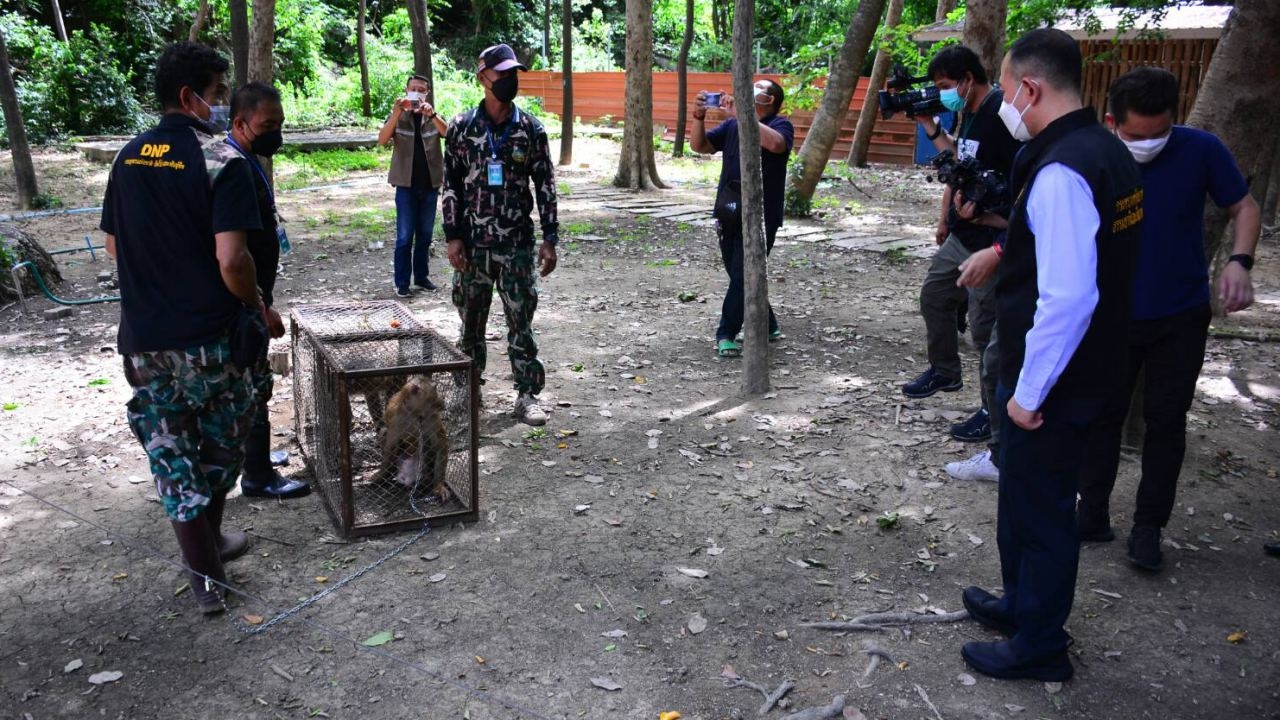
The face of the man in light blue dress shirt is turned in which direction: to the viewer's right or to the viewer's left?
to the viewer's left

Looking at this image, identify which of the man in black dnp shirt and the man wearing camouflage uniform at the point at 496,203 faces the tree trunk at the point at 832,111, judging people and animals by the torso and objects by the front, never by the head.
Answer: the man in black dnp shirt

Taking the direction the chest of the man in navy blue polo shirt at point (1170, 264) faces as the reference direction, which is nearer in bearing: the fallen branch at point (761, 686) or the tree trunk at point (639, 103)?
the fallen branch

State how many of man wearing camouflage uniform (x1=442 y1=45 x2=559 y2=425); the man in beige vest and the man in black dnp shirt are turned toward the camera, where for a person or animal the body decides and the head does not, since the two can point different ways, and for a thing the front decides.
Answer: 2

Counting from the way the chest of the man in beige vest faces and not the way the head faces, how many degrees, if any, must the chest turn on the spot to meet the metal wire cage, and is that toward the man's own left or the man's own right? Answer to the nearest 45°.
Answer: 0° — they already face it

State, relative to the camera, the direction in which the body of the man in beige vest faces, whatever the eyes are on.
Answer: toward the camera

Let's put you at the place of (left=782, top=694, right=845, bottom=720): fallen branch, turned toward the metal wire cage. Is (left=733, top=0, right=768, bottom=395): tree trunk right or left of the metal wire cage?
right

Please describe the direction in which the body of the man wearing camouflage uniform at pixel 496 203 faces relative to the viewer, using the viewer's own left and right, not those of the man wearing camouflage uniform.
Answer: facing the viewer

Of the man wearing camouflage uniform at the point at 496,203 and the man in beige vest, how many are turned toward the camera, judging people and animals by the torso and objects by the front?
2

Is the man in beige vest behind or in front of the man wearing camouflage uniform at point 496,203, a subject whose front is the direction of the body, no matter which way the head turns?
behind

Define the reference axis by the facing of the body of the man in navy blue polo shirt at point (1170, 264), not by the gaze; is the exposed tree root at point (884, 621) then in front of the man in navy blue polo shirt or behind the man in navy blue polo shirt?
in front

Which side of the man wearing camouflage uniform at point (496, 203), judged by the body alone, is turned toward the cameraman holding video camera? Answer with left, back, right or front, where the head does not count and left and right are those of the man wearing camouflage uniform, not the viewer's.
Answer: left

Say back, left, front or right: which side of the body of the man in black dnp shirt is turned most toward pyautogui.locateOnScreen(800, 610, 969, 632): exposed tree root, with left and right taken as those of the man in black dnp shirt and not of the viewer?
right

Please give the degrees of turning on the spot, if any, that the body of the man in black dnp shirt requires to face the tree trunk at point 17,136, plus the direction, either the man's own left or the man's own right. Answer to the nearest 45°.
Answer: approximately 45° to the man's own left
